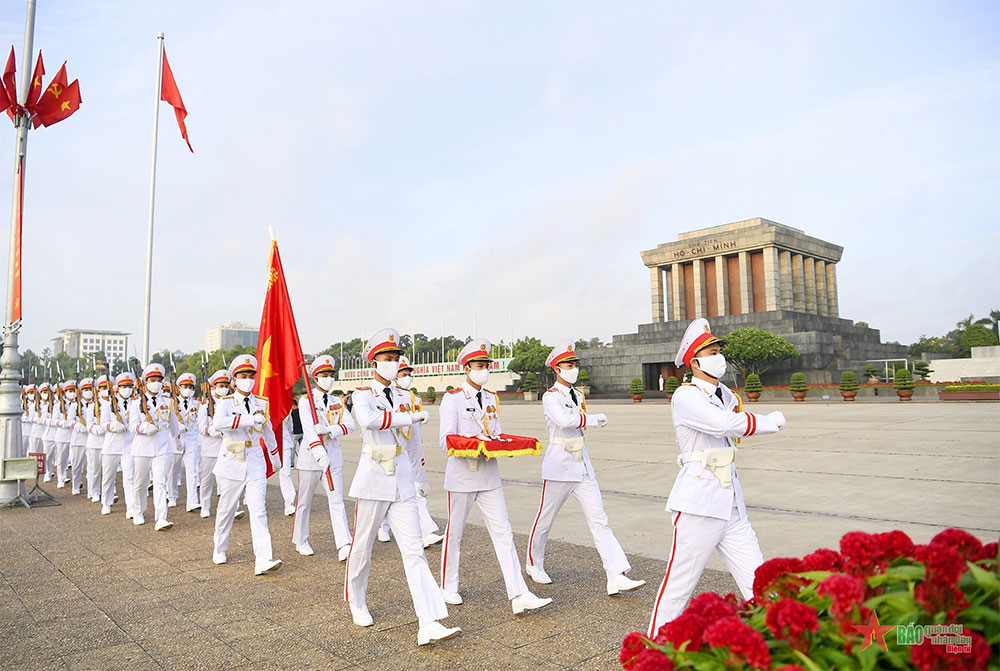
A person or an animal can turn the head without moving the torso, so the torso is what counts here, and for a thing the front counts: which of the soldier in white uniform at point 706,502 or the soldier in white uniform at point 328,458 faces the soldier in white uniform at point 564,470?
the soldier in white uniform at point 328,458

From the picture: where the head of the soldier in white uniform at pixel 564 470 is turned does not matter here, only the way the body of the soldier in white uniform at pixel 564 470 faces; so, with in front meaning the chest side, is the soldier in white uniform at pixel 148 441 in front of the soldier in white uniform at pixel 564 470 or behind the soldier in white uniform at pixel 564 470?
behind

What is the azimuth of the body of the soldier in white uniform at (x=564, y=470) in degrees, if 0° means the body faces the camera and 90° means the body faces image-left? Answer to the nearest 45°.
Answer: approximately 315°

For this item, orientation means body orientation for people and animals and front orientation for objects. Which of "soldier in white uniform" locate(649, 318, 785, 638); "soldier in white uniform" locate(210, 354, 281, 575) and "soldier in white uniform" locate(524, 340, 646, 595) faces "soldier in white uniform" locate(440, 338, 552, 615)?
"soldier in white uniform" locate(210, 354, 281, 575)

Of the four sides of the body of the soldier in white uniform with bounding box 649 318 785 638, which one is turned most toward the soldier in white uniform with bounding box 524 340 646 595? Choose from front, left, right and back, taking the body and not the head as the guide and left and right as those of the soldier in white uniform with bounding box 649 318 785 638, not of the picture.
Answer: back

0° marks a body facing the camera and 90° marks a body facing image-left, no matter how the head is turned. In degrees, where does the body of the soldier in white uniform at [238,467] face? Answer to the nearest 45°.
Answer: approximately 315°

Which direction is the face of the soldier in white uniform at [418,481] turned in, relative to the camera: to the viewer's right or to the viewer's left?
to the viewer's right

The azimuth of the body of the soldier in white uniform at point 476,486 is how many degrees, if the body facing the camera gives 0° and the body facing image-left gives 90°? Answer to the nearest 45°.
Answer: approximately 315°

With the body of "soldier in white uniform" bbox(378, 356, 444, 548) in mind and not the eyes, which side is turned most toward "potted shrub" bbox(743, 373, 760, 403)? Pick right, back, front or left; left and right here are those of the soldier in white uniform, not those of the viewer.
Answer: left
